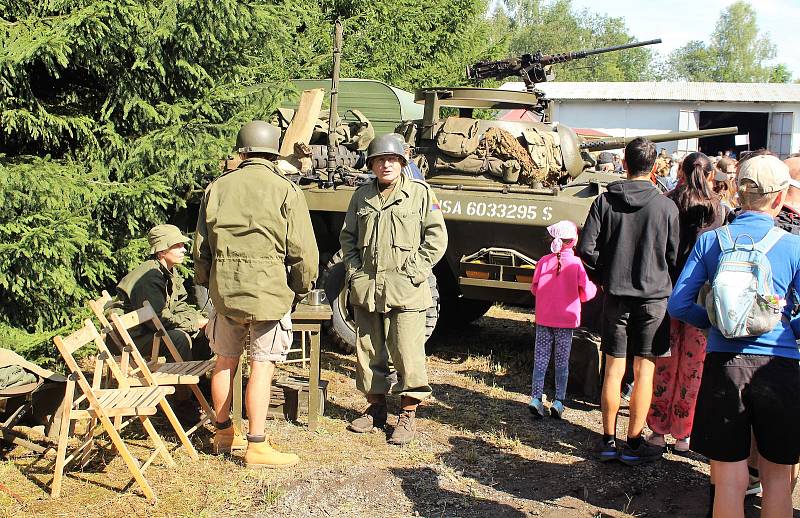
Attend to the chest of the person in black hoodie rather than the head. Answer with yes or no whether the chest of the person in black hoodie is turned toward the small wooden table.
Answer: no

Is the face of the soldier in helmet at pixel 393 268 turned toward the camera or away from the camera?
toward the camera

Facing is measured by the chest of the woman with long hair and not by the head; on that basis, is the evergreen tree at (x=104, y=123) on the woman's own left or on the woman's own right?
on the woman's own left

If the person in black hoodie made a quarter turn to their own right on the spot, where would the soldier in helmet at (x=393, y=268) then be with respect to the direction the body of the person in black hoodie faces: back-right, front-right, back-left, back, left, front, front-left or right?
back

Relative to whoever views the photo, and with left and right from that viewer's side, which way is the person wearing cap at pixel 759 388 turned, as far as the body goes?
facing away from the viewer

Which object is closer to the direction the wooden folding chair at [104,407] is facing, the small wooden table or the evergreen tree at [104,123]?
the small wooden table

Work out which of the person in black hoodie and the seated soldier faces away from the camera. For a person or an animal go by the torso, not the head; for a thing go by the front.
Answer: the person in black hoodie

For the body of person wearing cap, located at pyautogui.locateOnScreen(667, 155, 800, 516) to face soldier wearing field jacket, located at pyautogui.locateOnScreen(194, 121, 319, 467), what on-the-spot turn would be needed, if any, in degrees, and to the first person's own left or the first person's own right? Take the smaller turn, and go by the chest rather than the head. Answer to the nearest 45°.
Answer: approximately 90° to the first person's own left

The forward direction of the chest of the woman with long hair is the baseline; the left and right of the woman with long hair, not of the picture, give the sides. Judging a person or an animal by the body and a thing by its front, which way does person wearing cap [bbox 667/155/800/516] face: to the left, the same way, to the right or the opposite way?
the same way

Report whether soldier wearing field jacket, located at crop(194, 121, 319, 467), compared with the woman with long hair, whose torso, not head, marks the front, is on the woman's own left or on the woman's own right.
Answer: on the woman's own left

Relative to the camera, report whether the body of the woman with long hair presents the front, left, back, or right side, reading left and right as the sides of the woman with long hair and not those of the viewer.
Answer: back

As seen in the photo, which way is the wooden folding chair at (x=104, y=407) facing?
to the viewer's right

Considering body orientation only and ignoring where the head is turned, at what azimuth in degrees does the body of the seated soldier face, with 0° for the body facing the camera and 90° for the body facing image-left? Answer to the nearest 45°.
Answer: approximately 270°

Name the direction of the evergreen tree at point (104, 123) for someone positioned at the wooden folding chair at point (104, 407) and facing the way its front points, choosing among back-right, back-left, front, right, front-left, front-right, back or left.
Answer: left

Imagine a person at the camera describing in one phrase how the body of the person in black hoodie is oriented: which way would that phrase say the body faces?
away from the camera

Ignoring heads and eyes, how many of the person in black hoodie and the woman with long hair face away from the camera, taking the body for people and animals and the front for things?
2

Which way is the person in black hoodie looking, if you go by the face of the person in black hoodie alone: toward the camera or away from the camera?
away from the camera

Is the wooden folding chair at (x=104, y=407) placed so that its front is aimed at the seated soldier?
no
